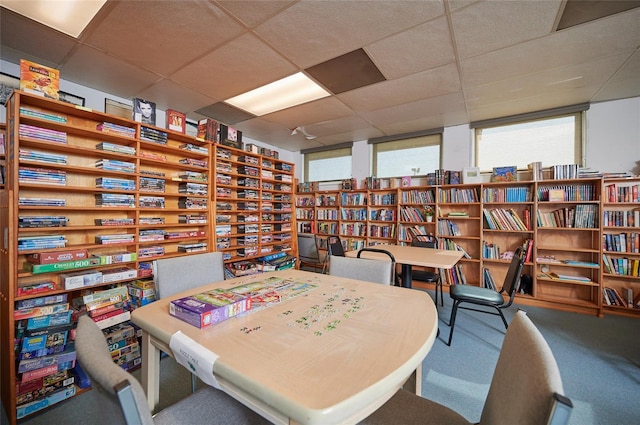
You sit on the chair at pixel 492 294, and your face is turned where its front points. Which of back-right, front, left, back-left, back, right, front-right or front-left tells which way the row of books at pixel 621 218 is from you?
back-right

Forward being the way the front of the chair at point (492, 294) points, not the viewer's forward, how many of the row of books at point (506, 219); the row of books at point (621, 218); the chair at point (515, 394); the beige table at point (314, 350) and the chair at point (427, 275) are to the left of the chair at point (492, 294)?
2

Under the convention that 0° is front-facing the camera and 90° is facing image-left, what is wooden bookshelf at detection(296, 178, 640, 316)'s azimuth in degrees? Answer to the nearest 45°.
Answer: approximately 45°

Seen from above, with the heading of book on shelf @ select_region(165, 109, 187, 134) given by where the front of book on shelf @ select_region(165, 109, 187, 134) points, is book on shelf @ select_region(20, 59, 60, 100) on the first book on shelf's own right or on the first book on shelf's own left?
on the first book on shelf's own right

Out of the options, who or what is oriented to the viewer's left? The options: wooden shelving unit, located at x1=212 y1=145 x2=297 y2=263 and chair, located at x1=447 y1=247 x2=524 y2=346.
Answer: the chair

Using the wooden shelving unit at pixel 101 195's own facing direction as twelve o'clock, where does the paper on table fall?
The paper on table is roughly at 1 o'clock from the wooden shelving unit.

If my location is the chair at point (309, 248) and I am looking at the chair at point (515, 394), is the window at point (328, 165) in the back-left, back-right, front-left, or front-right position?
back-left
